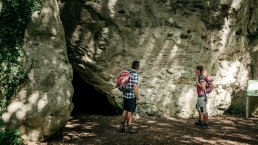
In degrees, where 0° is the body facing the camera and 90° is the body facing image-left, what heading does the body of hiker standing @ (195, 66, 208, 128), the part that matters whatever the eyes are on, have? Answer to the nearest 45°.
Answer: approximately 90°

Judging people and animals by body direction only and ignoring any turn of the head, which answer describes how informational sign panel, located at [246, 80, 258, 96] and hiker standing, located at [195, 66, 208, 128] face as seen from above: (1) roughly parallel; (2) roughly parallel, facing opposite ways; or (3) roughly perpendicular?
roughly perpendicular

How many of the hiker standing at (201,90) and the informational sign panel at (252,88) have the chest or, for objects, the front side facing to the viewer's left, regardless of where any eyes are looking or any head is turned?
1

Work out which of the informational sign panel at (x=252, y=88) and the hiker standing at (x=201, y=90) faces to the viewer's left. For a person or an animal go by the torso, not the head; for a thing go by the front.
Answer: the hiker standing

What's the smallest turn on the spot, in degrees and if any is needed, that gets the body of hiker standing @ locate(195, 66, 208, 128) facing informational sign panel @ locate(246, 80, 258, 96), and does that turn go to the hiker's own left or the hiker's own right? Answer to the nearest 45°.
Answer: approximately 135° to the hiker's own right

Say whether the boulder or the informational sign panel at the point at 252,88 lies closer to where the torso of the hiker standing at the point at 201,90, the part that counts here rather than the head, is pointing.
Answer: the boulder

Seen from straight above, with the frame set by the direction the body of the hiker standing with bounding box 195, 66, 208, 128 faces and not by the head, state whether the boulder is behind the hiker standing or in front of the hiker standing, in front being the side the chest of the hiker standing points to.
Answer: in front

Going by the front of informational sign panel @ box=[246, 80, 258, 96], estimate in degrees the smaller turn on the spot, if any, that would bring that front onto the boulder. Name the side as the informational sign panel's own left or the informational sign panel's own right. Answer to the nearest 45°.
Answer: approximately 45° to the informational sign panel's own right

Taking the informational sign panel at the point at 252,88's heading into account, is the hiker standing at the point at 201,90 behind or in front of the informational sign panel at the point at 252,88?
in front

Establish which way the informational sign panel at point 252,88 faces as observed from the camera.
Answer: facing the viewer
